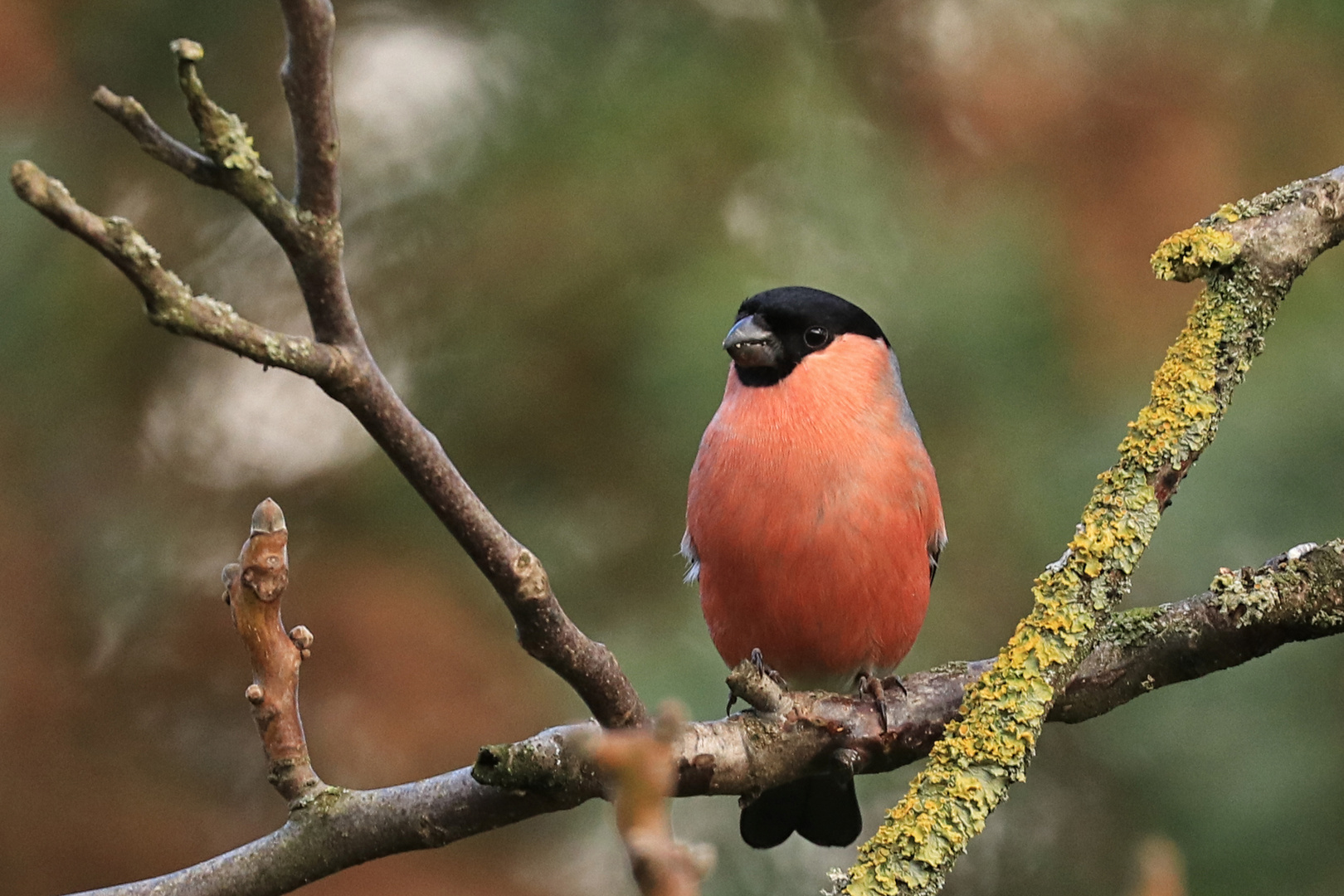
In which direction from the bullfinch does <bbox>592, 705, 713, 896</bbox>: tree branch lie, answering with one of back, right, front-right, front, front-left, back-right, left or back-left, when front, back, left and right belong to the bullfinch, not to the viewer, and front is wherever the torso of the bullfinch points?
front

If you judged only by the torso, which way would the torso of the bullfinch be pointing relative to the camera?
toward the camera

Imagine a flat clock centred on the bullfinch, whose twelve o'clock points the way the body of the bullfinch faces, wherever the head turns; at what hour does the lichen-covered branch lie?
The lichen-covered branch is roughly at 9 o'clock from the bullfinch.
